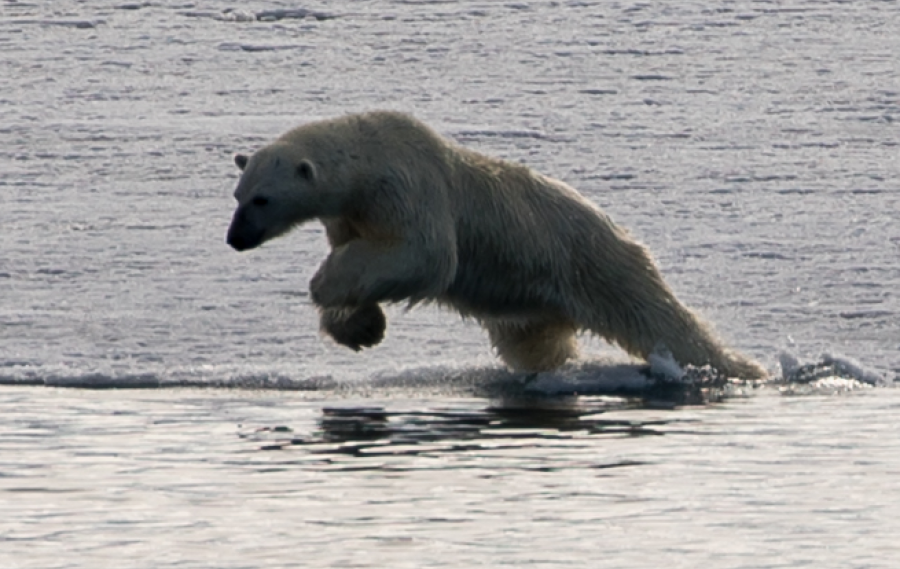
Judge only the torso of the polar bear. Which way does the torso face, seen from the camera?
to the viewer's left
